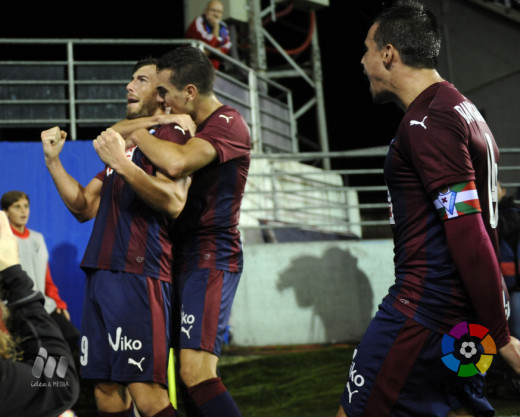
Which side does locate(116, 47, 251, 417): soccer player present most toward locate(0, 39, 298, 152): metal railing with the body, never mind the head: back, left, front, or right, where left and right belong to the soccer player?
right

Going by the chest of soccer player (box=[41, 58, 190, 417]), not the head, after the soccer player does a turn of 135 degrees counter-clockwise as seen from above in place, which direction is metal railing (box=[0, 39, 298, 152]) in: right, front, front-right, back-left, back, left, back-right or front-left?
left

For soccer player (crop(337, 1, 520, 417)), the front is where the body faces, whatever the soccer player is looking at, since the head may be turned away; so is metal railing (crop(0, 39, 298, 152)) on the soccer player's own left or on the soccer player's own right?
on the soccer player's own right

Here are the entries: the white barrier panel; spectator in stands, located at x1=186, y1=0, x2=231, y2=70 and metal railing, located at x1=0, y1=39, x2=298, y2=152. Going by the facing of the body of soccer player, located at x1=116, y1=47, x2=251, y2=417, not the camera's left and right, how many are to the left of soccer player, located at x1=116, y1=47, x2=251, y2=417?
0

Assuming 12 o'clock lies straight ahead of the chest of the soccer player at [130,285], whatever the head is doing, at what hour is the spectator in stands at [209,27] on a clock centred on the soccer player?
The spectator in stands is roughly at 5 o'clock from the soccer player.

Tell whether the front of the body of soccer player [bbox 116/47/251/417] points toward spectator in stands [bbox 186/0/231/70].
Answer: no

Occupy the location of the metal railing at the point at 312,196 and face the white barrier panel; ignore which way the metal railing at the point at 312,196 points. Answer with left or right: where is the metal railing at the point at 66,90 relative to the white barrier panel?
right

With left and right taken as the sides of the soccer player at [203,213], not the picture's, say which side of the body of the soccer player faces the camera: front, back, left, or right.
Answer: left

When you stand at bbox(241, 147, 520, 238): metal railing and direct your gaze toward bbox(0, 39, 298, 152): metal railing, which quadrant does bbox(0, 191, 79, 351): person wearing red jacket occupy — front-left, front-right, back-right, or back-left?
front-left

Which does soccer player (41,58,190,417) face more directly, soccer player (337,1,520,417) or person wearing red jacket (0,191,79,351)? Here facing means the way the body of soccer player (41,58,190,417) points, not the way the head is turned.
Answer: the soccer player

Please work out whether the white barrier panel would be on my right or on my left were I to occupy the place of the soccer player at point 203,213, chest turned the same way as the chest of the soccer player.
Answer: on my right

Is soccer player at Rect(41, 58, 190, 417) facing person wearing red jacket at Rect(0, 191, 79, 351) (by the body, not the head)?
no

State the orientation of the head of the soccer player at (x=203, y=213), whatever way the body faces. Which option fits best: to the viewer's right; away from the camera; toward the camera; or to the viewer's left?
to the viewer's left

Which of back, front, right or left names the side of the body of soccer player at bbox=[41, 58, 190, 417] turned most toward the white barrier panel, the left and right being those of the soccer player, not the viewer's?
back

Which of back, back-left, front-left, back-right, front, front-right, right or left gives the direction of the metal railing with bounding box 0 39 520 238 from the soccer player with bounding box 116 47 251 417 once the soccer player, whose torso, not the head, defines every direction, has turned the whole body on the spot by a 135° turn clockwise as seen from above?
front-left

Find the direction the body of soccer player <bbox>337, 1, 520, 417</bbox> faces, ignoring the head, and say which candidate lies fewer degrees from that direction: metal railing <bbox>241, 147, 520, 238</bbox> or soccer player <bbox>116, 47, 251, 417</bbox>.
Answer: the soccer player
